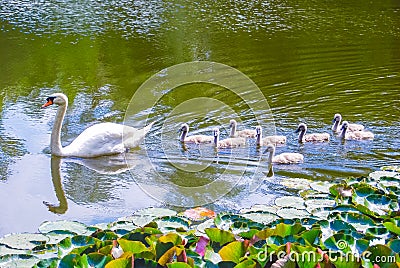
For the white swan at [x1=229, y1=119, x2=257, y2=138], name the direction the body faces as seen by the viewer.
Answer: to the viewer's left

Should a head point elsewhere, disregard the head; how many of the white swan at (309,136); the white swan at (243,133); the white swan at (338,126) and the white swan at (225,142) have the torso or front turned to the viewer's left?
4

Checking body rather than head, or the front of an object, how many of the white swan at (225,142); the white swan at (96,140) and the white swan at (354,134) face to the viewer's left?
3

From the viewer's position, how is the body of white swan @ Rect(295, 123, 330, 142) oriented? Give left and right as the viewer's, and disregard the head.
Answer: facing to the left of the viewer

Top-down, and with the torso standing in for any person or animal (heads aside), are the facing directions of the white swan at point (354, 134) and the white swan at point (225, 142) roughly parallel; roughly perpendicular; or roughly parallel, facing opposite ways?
roughly parallel

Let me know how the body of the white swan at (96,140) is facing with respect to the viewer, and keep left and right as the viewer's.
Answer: facing to the left of the viewer

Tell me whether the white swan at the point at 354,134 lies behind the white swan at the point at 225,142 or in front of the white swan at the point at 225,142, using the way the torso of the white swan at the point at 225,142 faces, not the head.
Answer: behind

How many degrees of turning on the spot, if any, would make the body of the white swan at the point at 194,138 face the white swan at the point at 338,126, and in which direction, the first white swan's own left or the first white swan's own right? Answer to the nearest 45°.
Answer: approximately 180°

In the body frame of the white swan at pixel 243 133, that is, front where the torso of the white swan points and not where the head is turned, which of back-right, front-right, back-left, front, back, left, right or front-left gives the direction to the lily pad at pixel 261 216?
left

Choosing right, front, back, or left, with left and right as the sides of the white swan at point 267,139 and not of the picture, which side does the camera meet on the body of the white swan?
left

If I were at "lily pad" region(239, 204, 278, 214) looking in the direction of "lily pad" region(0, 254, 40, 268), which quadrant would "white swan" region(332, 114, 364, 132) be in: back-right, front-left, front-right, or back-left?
back-right

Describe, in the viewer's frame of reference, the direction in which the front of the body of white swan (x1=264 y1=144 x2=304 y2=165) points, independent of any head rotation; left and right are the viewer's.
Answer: facing to the left of the viewer

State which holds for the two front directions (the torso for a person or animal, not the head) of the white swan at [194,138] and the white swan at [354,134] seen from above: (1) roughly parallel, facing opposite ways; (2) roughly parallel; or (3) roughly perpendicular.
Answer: roughly parallel

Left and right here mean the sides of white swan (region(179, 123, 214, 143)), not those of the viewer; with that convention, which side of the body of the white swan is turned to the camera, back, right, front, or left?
left

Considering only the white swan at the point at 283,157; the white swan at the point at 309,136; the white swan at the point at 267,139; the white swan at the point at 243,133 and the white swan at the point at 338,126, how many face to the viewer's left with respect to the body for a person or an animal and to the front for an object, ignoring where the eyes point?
5
